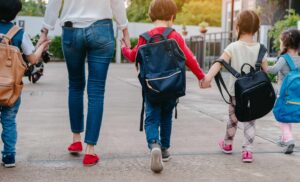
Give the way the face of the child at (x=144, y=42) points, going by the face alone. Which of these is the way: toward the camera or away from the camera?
away from the camera

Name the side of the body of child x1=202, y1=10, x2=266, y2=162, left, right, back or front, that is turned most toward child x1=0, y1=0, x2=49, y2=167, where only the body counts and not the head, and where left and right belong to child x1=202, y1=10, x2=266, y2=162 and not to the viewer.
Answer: left

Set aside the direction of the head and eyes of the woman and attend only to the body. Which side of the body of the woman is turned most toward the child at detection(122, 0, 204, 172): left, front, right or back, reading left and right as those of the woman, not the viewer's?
right

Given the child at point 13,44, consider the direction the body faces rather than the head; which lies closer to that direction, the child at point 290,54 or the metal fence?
the metal fence

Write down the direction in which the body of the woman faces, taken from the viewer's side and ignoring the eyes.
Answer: away from the camera

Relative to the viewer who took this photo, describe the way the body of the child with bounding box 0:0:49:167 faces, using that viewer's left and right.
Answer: facing away from the viewer

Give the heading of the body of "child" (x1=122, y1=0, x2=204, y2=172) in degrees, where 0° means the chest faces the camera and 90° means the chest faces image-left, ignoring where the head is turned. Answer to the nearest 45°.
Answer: approximately 180°

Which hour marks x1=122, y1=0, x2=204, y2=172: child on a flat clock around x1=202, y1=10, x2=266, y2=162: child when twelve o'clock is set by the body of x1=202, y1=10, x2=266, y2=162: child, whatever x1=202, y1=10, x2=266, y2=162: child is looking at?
x1=122, y1=0, x2=204, y2=172: child is roughly at 8 o'clock from x1=202, y1=10, x2=266, y2=162: child.

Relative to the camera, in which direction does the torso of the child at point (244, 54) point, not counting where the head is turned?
away from the camera

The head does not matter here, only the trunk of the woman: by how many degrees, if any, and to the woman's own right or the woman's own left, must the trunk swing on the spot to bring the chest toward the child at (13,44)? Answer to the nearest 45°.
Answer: approximately 90° to the woman's own left

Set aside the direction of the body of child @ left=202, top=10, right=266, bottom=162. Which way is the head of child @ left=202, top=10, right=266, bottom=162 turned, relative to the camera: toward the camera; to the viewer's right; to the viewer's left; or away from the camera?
away from the camera
